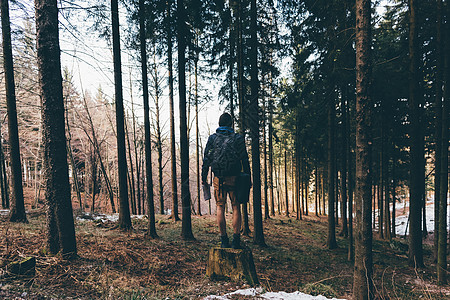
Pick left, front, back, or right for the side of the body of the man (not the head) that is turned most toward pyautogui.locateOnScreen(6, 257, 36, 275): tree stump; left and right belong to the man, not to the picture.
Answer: left

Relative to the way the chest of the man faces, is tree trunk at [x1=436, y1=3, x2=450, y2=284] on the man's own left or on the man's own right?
on the man's own right

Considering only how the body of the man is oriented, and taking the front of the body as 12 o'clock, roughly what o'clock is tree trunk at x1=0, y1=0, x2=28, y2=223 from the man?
The tree trunk is roughly at 10 o'clock from the man.

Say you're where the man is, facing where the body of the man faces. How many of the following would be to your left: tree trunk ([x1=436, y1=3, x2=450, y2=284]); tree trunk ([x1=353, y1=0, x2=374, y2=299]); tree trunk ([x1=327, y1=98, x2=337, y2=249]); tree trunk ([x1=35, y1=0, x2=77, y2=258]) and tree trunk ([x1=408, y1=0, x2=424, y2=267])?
1

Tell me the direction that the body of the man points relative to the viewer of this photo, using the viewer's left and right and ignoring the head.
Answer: facing away from the viewer

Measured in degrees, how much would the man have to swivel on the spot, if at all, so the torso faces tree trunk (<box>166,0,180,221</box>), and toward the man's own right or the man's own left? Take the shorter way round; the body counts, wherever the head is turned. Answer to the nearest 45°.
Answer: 0° — they already face it

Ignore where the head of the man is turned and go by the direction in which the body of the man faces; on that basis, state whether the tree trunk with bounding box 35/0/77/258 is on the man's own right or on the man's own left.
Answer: on the man's own left

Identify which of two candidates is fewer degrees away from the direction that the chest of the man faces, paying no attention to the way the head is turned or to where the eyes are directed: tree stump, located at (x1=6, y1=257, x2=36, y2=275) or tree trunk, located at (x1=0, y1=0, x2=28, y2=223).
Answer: the tree trunk

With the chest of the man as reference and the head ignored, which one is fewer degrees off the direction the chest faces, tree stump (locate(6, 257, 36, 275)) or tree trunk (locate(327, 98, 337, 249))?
the tree trunk

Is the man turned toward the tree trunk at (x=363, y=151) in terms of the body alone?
no

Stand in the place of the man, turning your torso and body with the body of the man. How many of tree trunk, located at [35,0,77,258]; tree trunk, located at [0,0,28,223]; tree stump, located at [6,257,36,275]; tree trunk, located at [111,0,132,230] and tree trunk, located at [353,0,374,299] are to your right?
1

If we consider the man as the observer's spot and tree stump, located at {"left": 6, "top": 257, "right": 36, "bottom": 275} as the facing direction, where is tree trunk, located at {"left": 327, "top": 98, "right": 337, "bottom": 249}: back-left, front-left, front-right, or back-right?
back-right

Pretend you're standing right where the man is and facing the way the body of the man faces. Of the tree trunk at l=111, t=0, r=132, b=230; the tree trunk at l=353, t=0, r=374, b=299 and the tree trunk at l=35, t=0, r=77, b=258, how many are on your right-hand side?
1

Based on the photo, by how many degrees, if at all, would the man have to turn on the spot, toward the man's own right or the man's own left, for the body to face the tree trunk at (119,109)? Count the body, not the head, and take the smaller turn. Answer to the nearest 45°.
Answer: approximately 45° to the man's own left

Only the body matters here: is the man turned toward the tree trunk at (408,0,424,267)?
no

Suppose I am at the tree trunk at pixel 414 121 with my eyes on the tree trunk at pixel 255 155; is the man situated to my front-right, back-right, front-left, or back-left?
front-left
